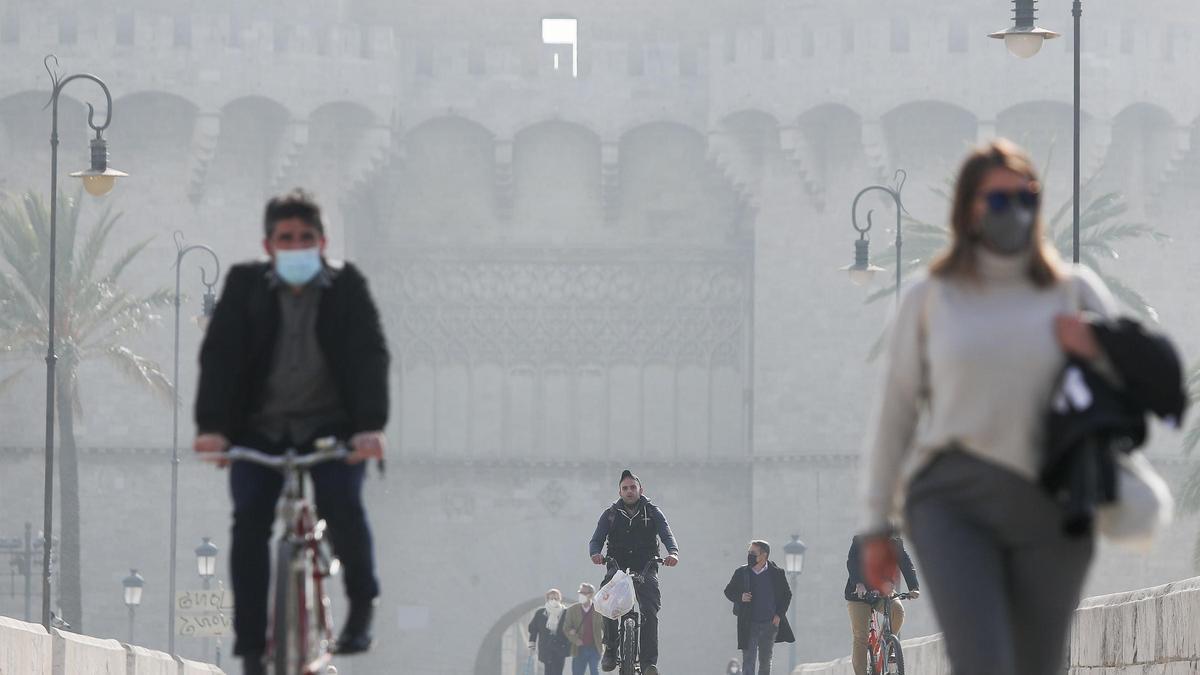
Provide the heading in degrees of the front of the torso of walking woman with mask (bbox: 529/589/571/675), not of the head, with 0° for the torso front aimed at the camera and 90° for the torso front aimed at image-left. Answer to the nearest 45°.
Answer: approximately 0°

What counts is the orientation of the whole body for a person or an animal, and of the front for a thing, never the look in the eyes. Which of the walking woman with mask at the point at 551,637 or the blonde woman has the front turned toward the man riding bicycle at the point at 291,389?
the walking woman with mask

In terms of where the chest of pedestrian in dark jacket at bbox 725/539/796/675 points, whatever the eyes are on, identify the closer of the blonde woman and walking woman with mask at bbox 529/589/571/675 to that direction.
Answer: the blonde woman

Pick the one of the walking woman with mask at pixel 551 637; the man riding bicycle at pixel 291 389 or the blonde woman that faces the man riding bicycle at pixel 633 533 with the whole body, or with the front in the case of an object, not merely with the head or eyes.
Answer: the walking woman with mask

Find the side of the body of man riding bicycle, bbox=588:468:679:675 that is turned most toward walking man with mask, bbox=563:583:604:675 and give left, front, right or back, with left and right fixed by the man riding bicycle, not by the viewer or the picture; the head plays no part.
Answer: back
